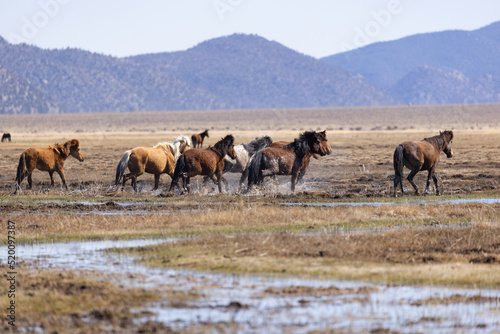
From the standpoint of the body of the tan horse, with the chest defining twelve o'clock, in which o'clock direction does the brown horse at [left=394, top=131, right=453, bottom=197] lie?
The brown horse is roughly at 1 o'clock from the tan horse.

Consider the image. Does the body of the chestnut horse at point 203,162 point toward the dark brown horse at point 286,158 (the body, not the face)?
yes

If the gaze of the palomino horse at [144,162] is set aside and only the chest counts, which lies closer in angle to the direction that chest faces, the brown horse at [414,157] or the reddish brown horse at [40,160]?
the brown horse

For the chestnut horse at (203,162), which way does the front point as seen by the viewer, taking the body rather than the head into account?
to the viewer's right

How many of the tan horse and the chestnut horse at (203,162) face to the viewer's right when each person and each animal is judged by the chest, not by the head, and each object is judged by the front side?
2

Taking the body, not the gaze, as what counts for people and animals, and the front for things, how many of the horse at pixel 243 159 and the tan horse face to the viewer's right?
2

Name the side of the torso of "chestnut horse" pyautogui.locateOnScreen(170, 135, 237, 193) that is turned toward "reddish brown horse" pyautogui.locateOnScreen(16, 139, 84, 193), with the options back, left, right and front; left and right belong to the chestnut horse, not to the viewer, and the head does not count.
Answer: back

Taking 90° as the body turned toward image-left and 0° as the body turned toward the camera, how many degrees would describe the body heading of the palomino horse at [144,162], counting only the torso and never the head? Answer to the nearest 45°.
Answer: approximately 270°

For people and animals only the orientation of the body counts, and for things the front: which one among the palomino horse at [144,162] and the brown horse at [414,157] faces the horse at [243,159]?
the palomino horse

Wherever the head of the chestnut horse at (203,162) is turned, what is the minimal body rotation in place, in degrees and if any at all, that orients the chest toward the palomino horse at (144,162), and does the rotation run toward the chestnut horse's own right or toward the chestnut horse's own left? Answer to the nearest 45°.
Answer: approximately 135° to the chestnut horse's own left

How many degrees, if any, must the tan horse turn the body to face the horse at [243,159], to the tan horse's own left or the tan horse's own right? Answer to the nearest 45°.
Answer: approximately 45° to the tan horse's own right

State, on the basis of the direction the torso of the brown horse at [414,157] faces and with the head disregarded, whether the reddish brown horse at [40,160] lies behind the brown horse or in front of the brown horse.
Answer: behind

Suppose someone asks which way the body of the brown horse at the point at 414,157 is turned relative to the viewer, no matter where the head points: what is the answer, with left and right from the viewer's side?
facing away from the viewer and to the right of the viewer

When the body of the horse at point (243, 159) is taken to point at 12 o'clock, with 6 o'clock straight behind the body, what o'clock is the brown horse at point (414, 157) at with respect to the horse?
The brown horse is roughly at 1 o'clock from the horse.

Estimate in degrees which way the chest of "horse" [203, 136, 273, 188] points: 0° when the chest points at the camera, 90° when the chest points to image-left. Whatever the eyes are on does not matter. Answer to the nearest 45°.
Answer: approximately 270°

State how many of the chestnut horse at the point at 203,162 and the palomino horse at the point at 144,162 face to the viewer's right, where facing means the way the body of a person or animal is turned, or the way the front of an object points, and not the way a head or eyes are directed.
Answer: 2
